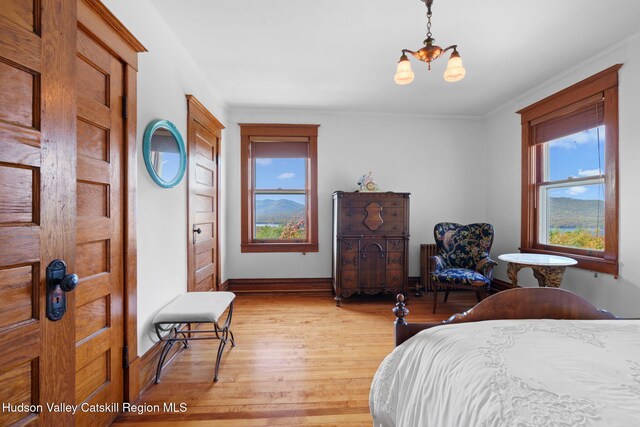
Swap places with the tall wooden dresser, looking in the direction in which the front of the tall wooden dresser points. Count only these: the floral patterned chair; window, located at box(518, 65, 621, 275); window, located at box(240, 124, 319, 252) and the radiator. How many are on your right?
1

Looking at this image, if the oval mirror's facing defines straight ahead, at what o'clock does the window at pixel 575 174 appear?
The window is roughly at 11 o'clock from the oval mirror.

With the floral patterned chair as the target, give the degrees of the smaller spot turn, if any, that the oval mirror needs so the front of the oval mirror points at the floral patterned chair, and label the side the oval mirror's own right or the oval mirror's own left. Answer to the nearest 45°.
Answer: approximately 45° to the oval mirror's own left

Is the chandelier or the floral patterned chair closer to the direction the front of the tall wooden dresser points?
the chandelier

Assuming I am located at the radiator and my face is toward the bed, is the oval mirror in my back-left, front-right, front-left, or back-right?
front-right

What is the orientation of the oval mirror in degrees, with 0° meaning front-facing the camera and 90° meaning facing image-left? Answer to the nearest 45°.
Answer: approximately 315°

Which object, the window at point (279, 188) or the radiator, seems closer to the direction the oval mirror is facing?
the radiator

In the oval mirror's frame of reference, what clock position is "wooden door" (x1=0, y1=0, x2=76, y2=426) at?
The wooden door is roughly at 2 o'clock from the oval mirror.

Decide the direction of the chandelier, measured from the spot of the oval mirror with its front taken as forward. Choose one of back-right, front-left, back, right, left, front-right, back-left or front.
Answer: front

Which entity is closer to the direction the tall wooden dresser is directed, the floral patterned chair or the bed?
the bed

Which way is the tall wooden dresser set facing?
toward the camera

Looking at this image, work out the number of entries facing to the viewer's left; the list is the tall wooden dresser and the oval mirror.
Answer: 0

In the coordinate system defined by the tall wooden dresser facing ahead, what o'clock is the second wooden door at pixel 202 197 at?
The second wooden door is roughly at 2 o'clock from the tall wooden dresser.

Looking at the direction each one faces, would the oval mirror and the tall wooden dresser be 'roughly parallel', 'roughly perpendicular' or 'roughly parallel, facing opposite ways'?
roughly perpendicular
